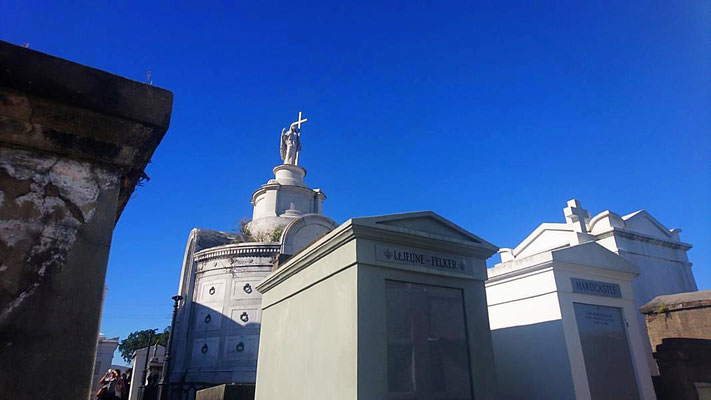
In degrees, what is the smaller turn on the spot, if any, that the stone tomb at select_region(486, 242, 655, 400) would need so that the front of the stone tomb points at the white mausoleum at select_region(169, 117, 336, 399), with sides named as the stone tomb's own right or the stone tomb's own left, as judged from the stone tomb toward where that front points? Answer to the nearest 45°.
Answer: approximately 180°

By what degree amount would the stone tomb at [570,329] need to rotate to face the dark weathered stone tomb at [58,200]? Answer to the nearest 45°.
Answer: approximately 45° to its right

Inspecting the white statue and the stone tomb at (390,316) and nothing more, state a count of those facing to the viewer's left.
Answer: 0

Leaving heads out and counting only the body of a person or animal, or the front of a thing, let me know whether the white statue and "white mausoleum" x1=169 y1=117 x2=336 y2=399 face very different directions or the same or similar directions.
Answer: same or similar directions

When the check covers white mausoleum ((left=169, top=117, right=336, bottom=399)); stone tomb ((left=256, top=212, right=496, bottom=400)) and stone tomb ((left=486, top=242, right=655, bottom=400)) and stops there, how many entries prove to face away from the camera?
0

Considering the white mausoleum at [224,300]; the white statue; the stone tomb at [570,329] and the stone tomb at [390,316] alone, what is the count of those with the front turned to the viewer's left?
0

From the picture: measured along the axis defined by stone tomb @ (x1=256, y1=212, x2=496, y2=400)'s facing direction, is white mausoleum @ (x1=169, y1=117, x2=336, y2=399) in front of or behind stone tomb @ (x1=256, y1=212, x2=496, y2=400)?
behind

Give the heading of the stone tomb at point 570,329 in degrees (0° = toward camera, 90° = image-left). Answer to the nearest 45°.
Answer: approximately 315°

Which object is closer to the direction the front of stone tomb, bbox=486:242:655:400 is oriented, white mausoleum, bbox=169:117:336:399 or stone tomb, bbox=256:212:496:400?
the stone tomb

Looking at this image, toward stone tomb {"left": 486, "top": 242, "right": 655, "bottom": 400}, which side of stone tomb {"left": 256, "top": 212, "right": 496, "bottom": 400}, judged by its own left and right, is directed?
left

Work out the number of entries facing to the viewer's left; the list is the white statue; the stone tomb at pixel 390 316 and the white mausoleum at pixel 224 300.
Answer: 0

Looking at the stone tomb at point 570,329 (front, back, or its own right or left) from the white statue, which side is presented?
back

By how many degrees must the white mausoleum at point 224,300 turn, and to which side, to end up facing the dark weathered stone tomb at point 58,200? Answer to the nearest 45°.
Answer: approximately 45° to its right

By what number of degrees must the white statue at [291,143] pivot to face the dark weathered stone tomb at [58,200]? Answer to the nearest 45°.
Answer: approximately 45° to its right
